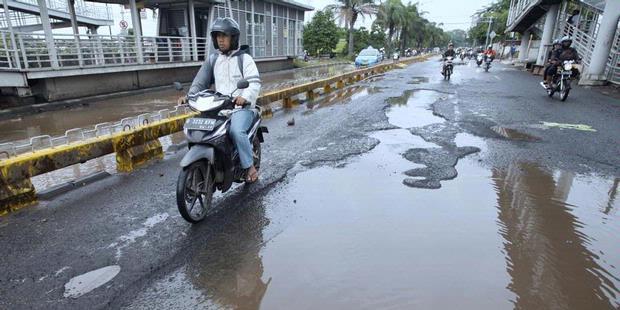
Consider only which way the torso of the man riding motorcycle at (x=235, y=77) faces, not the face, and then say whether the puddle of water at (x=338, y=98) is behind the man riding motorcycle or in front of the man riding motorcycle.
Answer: behind

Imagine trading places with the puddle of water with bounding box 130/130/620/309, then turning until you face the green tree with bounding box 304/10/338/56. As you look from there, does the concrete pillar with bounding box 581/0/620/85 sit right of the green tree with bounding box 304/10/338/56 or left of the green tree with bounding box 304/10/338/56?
right

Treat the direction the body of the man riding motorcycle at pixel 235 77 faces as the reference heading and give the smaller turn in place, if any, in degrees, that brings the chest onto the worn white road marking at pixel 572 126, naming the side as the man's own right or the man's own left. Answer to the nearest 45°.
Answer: approximately 135° to the man's own left

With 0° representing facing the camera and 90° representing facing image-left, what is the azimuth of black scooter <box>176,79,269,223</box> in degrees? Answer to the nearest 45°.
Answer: approximately 45°

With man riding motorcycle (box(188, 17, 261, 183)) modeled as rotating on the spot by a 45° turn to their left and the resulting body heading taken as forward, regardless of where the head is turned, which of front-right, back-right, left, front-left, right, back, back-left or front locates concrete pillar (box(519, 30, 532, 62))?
back-left

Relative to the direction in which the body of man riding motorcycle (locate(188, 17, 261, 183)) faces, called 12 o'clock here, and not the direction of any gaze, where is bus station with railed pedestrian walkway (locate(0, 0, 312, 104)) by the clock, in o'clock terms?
The bus station with railed pedestrian walkway is roughly at 4 o'clock from the man riding motorcycle.

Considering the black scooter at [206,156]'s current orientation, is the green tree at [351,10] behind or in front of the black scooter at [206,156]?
behind

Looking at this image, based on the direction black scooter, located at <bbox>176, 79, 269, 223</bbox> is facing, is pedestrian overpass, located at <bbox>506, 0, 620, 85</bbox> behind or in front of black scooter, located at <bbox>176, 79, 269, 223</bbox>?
behind

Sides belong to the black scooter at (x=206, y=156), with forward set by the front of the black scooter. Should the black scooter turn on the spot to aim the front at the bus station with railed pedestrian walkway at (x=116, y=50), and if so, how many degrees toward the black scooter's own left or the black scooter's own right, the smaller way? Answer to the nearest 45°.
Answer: approximately 135° to the black scooter's own right

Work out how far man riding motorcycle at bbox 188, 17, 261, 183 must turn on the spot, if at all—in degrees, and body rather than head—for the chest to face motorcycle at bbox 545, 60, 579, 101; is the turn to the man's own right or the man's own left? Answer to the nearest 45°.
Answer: approximately 180°

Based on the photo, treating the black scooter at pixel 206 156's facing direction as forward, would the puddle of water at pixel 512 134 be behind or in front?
behind

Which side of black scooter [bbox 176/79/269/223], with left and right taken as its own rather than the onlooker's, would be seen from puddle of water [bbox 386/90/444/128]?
back
